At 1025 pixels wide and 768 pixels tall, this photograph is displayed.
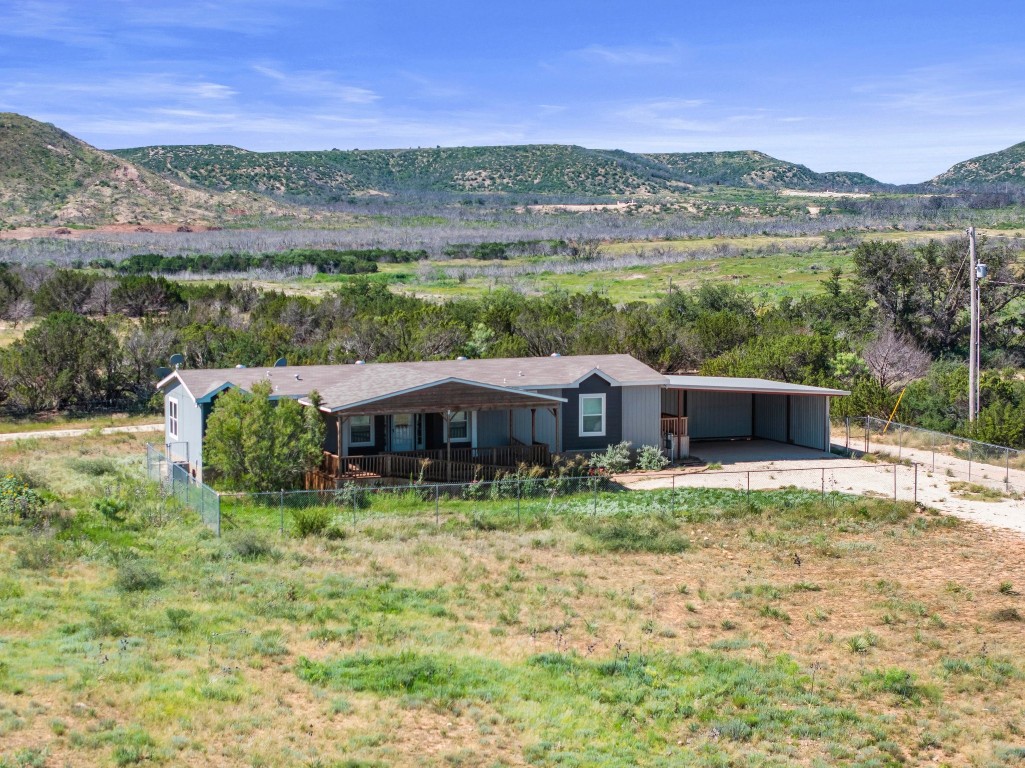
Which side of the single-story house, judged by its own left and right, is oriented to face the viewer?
front

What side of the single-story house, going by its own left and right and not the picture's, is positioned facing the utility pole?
left

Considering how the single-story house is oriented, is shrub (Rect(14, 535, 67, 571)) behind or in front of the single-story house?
in front

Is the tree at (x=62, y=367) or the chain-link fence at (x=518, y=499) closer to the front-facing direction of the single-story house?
the chain-link fence

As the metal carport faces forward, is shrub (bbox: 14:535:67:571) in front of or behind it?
in front

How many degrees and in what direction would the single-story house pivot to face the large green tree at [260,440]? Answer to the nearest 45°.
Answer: approximately 45° to its right

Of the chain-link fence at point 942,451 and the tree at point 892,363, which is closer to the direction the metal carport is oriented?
the chain-link fence

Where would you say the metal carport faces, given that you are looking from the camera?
facing the viewer

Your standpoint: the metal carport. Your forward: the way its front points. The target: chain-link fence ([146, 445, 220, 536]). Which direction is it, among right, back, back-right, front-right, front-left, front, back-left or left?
front-right

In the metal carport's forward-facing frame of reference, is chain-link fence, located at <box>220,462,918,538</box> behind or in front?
in front

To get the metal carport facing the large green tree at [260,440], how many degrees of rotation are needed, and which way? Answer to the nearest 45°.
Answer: approximately 45° to its right
